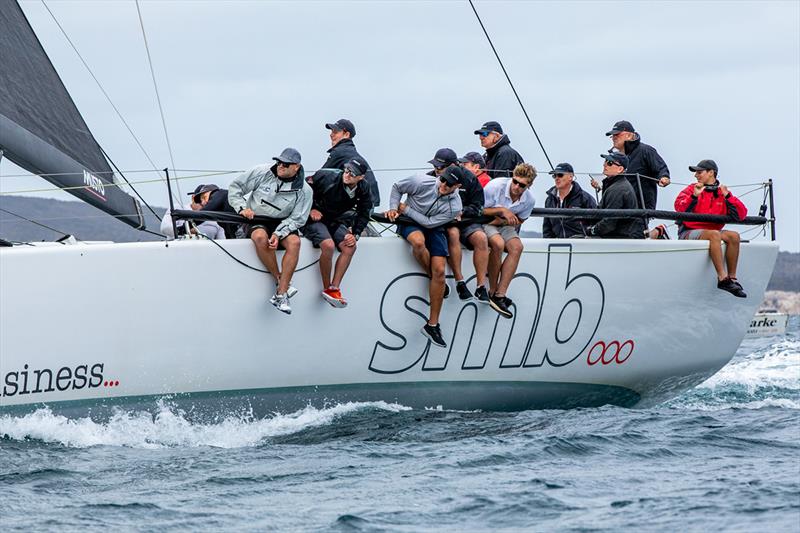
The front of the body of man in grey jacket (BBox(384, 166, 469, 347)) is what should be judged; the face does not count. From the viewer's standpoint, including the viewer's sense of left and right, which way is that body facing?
facing the viewer

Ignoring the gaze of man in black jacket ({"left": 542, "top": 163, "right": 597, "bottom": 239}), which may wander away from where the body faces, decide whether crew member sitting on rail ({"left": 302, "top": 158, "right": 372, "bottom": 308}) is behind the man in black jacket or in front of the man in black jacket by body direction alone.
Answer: in front

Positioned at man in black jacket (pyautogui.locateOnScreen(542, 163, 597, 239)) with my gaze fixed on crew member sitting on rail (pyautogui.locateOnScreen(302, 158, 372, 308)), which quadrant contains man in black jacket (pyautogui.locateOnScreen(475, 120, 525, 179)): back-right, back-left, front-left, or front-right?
front-right

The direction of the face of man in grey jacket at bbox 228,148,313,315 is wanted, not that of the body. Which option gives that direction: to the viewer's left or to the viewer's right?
to the viewer's left

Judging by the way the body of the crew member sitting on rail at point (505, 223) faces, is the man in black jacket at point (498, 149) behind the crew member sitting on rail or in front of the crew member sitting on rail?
behind

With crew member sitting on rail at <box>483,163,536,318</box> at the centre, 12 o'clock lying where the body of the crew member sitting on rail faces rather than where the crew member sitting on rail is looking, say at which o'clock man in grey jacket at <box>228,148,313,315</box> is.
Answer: The man in grey jacket is roughly at 2 o'clock from the crew member sitting on rail.

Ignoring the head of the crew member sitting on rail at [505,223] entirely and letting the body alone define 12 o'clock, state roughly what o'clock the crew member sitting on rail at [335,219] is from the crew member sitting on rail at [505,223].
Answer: the crew member sitting on rail at [335,219] is roughly at 2 o'clock from the crew member sitting on rail at [505,223].
